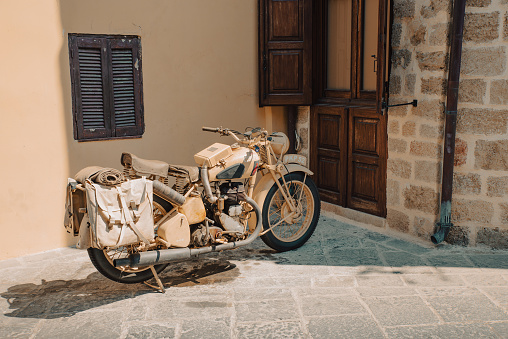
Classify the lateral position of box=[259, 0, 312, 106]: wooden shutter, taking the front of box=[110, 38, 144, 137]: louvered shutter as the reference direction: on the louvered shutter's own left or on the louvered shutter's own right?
on the louvered shutter's own left

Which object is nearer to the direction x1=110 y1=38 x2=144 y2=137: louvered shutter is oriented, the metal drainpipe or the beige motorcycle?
the beige motorcycle

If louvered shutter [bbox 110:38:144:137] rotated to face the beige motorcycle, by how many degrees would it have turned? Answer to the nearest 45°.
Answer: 0° — it already faces it

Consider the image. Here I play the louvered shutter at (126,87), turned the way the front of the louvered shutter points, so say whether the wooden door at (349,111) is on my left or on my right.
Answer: on my left

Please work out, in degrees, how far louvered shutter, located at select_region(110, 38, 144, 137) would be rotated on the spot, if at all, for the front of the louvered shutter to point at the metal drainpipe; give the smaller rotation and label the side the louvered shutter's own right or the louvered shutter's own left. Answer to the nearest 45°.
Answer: approximately 90° to the louvered shutter's own left

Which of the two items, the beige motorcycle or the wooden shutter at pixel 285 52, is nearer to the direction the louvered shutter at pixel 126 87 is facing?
the beige motorcycle

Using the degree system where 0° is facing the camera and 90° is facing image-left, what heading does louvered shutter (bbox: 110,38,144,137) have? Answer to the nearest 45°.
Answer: approximately 0°
